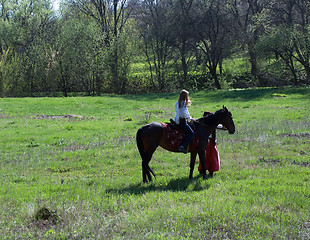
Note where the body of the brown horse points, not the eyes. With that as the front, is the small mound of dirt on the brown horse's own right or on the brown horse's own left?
on the brown horse's own right

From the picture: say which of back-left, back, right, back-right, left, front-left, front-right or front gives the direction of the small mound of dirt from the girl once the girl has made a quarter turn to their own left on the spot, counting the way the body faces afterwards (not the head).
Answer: back-left

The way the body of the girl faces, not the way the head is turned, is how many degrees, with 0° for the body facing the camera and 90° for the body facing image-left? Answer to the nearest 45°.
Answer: approximately 270°

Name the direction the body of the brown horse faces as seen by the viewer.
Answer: to the viewer's right
